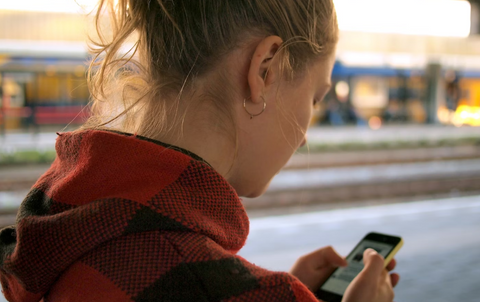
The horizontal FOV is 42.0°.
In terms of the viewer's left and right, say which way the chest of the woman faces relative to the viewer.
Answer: facing away from the viewer and to the right of the viewer

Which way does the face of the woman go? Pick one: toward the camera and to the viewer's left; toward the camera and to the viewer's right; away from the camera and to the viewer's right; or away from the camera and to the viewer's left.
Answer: away from the camera and to the viewer's right
